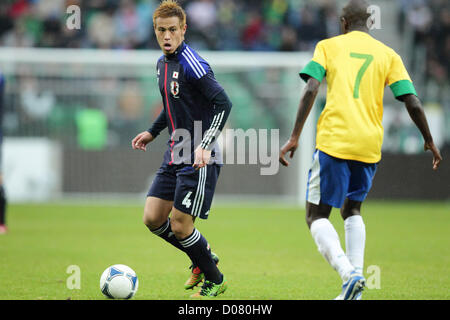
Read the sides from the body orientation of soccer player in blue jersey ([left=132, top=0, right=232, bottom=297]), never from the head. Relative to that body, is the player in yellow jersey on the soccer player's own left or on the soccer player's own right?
on the soccer player's own left

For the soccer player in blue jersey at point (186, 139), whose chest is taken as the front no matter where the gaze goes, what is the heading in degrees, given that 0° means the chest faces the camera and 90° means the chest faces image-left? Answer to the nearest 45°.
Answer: approximately 45°

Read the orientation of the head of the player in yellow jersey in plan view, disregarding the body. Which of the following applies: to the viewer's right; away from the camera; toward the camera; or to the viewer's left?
away from the camera
